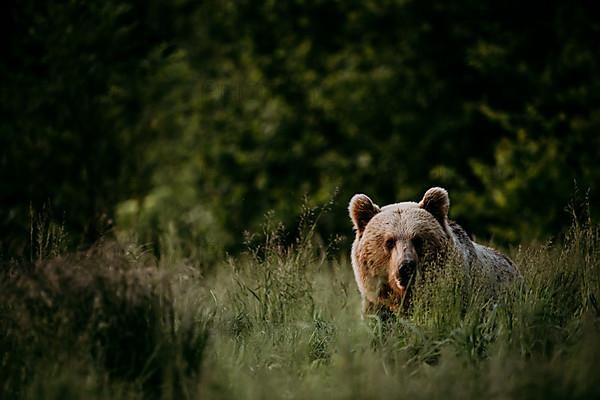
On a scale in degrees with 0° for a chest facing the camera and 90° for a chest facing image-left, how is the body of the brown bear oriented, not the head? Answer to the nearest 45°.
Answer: approximately 45°
